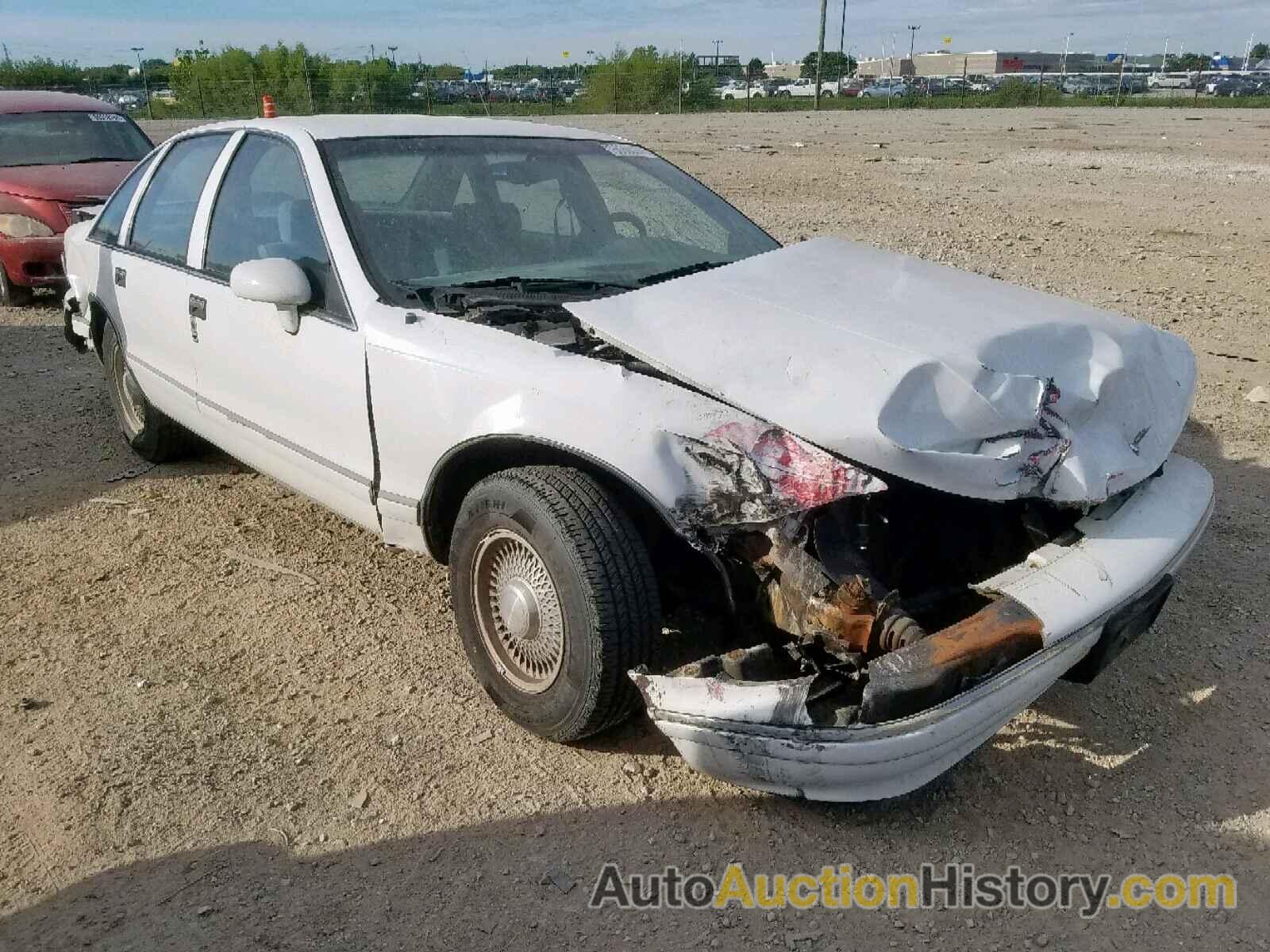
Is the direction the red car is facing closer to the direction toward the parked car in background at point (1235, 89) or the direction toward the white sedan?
the white sedan

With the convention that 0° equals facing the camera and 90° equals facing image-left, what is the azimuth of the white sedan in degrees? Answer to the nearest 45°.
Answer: approximately 315°

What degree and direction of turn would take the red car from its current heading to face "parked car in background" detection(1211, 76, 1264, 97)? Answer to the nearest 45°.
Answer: approximately 90° to its left

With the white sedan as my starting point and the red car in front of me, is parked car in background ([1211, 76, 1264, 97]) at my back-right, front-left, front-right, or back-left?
front-right

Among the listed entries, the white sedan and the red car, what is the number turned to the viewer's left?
0

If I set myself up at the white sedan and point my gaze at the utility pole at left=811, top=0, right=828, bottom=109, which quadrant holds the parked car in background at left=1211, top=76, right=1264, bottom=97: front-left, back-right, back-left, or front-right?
front-right

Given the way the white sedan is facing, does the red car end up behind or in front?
behind

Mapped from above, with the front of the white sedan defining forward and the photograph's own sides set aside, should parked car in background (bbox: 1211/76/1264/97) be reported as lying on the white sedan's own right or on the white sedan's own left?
on the white sedan's own left

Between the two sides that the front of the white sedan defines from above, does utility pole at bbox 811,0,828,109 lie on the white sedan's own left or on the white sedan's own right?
on the white sedan's own left

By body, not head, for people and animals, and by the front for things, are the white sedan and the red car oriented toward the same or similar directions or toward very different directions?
same or similar directions

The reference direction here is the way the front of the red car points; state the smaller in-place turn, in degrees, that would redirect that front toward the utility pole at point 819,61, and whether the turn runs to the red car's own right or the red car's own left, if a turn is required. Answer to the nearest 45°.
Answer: approximately 90° to the red car's own left
